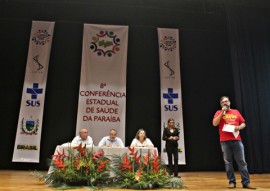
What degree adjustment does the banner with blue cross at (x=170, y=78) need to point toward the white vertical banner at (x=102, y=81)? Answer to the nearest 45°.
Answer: approximately 90° to its right

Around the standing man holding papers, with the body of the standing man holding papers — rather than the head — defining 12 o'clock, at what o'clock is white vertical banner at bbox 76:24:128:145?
The white vertical banner is roughly at 4 o'clock from the standing man holding papers.

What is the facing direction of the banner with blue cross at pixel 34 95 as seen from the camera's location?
facing the viewer

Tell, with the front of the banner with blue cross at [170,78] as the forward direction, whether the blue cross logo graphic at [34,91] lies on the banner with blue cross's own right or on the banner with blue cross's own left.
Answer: on the banner with blue cross's own right

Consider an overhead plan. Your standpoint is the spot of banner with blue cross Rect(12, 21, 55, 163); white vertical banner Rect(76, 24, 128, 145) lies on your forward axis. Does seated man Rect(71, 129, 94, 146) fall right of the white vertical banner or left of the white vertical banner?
right

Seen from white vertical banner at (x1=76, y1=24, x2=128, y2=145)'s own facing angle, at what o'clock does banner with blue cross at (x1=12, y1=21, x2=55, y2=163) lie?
The banner with blue cross is roughly at 3 o'clock from the white vertical banner.

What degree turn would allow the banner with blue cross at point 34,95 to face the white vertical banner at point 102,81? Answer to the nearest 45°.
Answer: approximately 90° to its left

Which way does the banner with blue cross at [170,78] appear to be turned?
toward the camera

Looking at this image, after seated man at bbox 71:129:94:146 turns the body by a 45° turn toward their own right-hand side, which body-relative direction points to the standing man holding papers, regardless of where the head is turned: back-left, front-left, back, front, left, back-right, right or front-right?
left

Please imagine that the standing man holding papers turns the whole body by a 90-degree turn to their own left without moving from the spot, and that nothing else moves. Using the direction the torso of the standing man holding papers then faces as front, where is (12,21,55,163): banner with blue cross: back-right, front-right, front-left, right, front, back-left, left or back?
back

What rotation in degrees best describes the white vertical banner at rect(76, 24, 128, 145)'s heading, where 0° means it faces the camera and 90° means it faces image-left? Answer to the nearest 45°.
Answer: approximately 0°

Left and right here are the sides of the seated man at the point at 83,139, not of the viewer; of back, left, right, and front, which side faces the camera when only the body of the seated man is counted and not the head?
front
